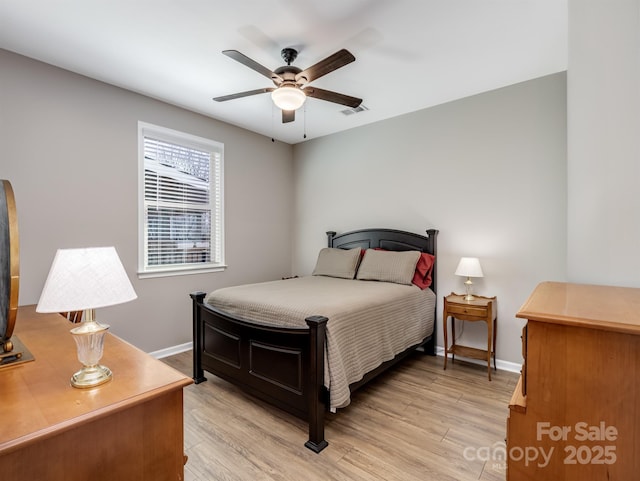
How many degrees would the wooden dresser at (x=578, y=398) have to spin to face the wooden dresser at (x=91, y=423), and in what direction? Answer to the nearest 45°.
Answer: approximately 45° to its left

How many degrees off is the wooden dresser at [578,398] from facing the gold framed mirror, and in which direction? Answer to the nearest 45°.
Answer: approximately 45° to its left

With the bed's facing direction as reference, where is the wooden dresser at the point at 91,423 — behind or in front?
in front

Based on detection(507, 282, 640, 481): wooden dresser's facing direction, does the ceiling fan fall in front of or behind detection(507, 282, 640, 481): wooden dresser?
in front

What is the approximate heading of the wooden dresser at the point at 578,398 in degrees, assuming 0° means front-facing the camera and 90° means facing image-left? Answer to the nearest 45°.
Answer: approximately 90°

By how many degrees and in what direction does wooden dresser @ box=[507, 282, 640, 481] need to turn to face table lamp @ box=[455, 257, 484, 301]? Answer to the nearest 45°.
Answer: approximately 90° to its right

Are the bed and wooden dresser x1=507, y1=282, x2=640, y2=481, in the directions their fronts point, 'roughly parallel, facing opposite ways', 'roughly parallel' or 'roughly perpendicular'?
roughly perpendicular

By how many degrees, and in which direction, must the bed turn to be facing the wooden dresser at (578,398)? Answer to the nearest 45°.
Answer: approximately 90° to its left

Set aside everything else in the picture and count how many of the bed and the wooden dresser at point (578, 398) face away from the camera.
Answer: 0

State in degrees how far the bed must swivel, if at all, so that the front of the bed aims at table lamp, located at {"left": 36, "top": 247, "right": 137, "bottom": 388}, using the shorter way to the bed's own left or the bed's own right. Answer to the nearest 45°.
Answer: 0° — it already faces it
